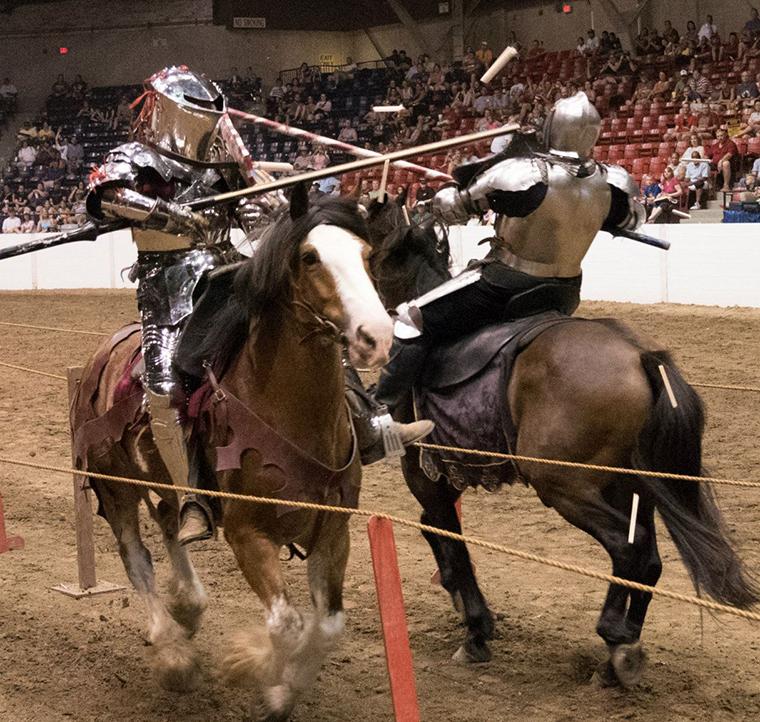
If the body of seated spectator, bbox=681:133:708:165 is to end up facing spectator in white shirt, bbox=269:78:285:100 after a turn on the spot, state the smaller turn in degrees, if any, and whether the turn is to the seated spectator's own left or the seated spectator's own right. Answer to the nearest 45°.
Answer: approximately 90° to the seated spectator's own right

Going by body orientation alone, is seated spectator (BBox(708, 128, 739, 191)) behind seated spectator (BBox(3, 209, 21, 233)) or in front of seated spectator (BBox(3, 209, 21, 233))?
in front

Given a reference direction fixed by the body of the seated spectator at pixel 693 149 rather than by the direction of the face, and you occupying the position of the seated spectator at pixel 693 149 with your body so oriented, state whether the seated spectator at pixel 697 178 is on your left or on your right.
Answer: on your left

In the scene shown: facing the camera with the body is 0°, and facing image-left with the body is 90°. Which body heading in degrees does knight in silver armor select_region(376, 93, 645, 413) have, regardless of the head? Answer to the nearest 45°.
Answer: approximately 135°

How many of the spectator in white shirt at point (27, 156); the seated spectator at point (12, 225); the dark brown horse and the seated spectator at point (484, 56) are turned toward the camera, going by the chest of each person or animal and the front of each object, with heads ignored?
3

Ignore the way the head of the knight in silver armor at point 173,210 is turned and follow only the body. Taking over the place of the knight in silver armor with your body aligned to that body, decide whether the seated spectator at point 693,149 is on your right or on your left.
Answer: on your left

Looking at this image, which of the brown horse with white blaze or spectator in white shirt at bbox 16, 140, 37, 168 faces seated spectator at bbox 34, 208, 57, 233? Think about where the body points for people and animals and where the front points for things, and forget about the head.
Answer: the spectator in white shirt

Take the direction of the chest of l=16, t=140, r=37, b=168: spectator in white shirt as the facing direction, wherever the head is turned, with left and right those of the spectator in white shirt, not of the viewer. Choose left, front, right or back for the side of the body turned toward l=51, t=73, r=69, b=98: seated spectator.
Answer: back
